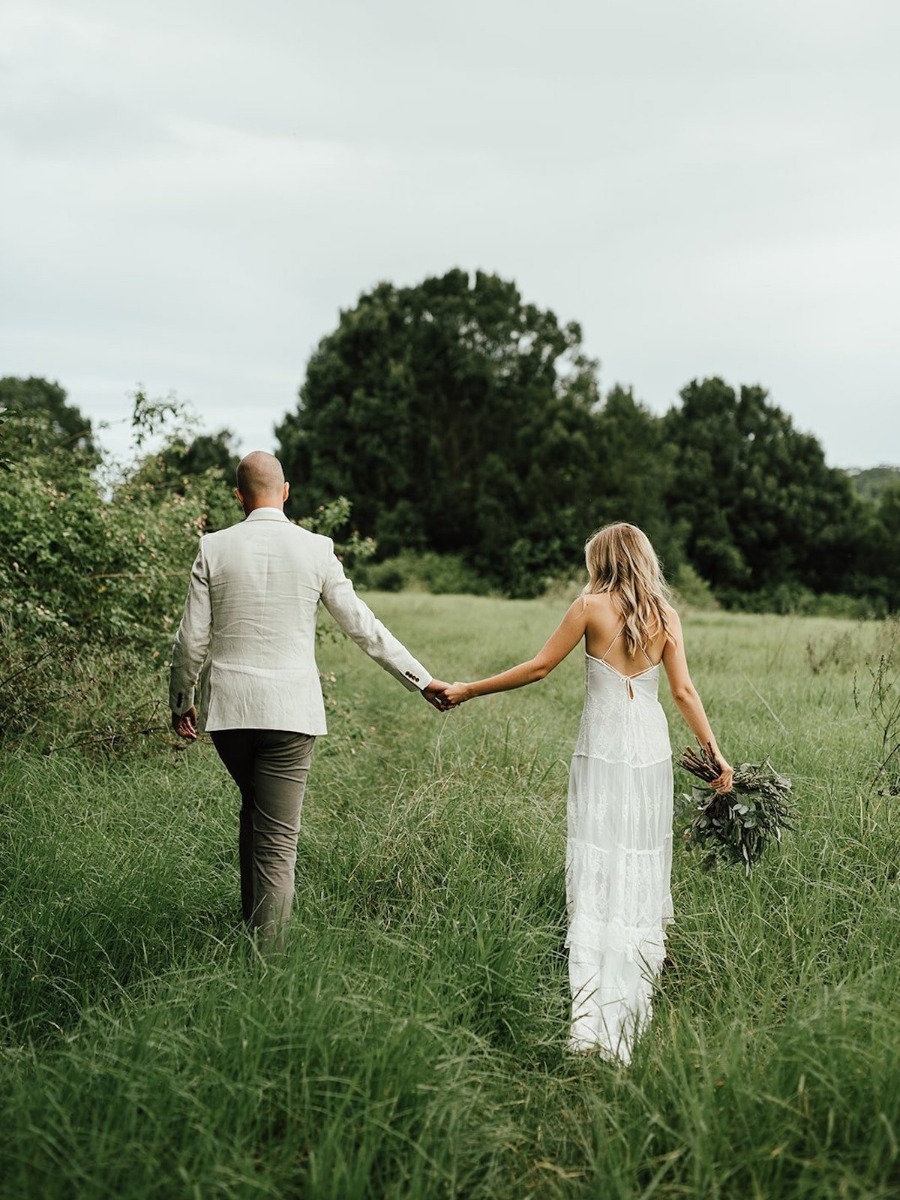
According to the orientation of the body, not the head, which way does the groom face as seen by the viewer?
away from the camera

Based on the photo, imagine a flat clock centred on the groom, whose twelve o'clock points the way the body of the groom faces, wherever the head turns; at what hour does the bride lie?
The bride is roughly at 3 o'clock from the groom.

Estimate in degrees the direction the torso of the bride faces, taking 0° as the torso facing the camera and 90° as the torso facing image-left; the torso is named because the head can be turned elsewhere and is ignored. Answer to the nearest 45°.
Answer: approximately 180°

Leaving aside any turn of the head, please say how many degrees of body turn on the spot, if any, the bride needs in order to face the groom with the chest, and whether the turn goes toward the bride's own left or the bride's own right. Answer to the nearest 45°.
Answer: approximately 90° to the bride's own left

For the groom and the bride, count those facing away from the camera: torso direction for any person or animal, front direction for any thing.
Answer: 2

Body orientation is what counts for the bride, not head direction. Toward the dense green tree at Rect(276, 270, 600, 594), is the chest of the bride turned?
yes

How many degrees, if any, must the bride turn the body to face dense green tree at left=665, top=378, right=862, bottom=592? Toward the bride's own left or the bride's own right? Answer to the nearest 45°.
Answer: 0° — they already face it

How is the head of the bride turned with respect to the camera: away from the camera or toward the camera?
away from the camera

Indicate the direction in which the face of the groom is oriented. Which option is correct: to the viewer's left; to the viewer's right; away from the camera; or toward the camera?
away from the camera
